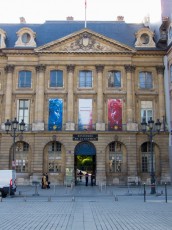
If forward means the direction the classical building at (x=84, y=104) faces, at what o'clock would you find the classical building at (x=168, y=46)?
the classical building at (x=168, y=46) is roughly at 9 o'clock from the classical building at (x=84, y=104).

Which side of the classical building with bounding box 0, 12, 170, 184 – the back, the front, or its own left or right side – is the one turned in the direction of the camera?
front
